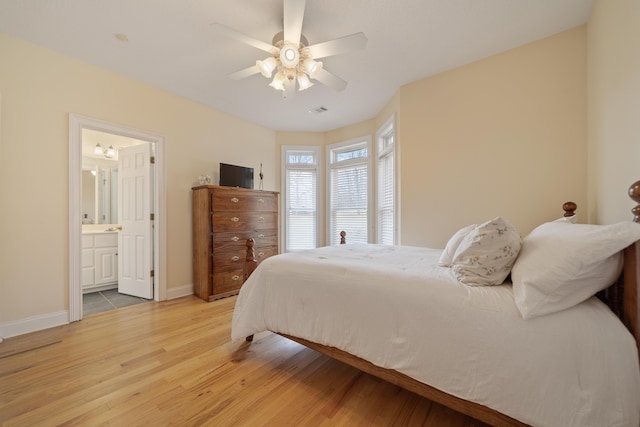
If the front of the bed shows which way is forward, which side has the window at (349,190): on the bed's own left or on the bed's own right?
on the bed's own right

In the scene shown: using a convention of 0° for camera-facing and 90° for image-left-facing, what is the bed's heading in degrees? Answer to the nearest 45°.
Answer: approximately 90°

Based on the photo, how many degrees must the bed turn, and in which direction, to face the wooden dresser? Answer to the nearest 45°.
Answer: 0° — it already faces it

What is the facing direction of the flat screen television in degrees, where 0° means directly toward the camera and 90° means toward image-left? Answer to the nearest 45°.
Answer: approximately 315°

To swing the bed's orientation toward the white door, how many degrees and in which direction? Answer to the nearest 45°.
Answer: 0° — it already faces it

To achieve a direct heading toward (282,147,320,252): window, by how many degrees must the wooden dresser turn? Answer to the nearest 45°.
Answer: approximately 90° to its left

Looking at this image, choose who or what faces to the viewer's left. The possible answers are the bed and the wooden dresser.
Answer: the bed

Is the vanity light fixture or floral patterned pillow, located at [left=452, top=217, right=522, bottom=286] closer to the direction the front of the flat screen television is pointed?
the floral patterned pillow
